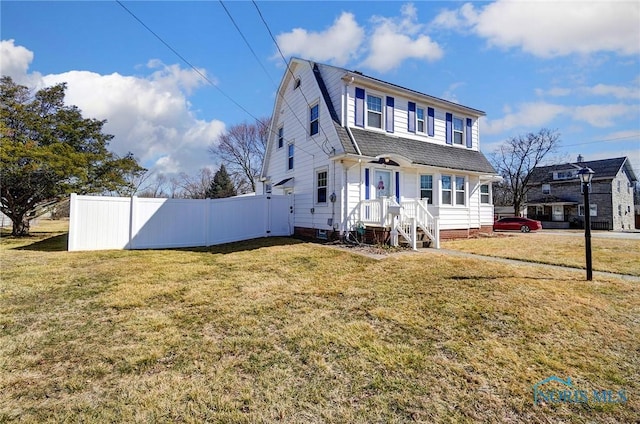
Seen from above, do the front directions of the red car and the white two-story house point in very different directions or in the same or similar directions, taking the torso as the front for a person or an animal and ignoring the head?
very different directions

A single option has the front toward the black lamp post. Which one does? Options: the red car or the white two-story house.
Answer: the white two-story house

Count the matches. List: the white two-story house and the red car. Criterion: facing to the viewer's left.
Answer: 1

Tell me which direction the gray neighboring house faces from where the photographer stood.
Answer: facing the viewer and to the left of the viewer

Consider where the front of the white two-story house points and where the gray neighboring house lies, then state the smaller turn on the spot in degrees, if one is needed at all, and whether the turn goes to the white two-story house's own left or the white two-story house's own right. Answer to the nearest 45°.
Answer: approximately 90° to the white two-story house's own left

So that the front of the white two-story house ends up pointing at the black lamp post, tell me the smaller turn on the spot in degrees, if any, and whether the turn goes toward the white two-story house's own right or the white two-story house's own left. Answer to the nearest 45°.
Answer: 0° — it already faces it

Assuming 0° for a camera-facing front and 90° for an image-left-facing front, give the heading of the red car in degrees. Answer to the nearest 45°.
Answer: approximately 90°

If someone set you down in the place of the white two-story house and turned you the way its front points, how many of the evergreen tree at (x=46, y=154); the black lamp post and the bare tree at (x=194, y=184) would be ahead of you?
1

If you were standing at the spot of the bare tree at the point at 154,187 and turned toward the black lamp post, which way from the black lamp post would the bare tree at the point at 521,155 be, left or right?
left

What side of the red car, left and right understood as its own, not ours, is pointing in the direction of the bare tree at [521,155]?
right

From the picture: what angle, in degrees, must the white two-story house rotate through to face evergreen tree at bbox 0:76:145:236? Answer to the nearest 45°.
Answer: approximately 135° to its right

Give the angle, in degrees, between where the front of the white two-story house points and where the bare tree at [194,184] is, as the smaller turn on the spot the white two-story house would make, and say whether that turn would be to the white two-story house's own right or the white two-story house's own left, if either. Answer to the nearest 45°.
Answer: approximately 180°

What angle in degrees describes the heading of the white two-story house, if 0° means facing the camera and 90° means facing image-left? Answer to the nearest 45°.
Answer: approximately 315°

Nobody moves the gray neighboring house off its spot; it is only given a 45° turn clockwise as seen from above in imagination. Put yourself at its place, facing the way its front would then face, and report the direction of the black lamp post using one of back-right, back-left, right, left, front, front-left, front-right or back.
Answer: left
